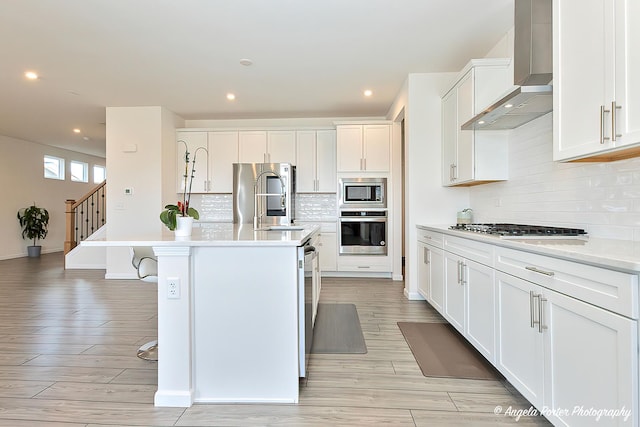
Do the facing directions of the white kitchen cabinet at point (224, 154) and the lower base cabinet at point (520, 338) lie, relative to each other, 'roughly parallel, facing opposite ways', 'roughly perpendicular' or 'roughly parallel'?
roughly perpendicular

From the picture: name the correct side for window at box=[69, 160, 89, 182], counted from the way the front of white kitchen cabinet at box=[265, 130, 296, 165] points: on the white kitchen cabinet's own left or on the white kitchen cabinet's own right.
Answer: on the white kitchen cabinet's own right

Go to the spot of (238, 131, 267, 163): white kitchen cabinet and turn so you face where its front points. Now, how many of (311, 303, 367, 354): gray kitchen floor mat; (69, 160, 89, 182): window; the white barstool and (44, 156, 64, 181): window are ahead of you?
2

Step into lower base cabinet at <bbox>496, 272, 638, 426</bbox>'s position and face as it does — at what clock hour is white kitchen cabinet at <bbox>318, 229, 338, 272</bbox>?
The white kitchen cabinet is roughly at 3 o'clock from the lower base cabinet.

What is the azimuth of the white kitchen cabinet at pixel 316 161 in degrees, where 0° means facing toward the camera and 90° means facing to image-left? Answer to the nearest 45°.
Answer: approximately 0°

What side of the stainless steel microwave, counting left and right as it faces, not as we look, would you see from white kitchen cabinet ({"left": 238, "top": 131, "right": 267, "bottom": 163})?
right

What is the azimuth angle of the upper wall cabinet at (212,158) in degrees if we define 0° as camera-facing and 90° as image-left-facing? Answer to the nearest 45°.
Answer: approximately 0°

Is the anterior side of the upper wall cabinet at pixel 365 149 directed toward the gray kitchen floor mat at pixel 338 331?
yes

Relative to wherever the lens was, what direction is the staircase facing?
facing to the left of the viewer

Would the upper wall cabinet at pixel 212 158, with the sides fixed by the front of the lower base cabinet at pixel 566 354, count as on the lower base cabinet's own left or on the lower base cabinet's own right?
on the lower base cabinet's own right
